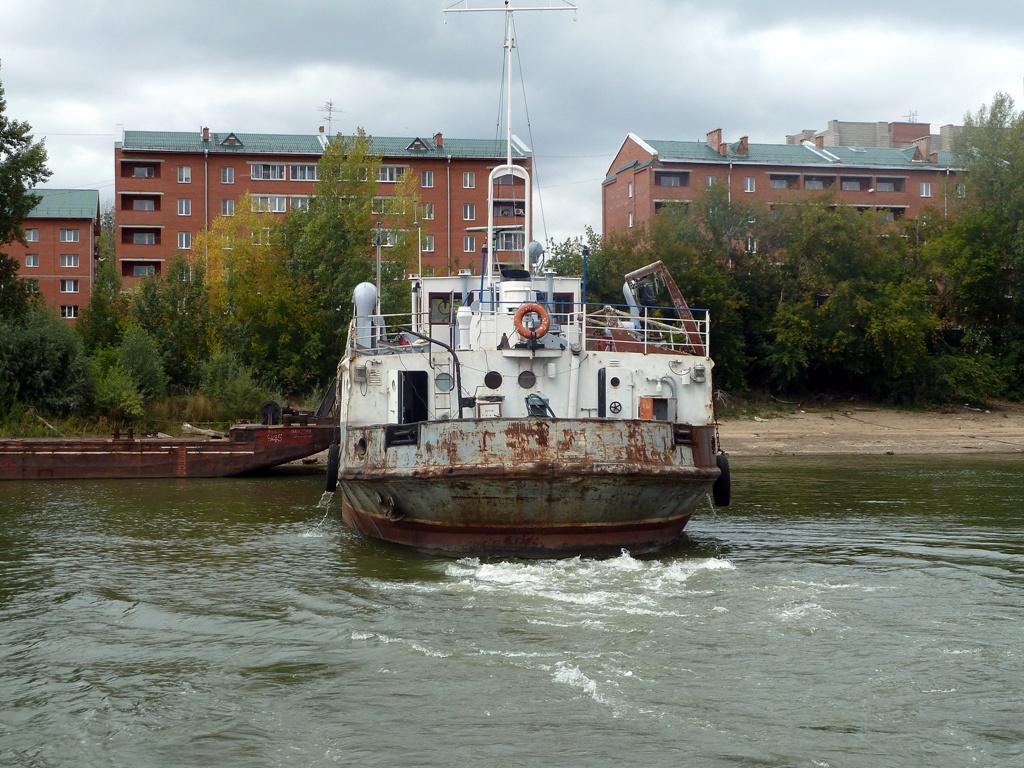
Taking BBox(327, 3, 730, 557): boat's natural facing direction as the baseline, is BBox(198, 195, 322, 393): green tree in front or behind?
in front

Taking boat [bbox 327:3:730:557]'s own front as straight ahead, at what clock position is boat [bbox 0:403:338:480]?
boat [bbox 0:403:338:480] is roughly at 11 o'clock from boat [bbox 327:3:730:557].

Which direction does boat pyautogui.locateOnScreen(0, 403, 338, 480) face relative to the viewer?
to the viewer's right

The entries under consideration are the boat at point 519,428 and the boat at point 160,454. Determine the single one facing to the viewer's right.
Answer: the boat at point 160,454

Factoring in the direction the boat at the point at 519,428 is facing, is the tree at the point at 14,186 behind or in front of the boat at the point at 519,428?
in front

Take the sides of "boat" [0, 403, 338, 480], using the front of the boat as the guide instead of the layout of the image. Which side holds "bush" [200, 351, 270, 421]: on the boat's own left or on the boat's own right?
on the boat's own left

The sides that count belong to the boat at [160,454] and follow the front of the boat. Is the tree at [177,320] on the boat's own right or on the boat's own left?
on the boat's own left

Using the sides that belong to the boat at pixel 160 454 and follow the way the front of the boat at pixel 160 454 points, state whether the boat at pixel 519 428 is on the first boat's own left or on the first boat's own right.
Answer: on the first boat's own right

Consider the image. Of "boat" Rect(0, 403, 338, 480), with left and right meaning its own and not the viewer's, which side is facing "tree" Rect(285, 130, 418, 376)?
left

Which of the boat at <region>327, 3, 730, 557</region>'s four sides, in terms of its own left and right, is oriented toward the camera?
back

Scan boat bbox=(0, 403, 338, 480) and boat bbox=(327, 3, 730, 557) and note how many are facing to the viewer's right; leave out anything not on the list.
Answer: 1

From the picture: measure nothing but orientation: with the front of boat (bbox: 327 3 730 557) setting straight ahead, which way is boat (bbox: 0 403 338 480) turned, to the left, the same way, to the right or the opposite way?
to the right
